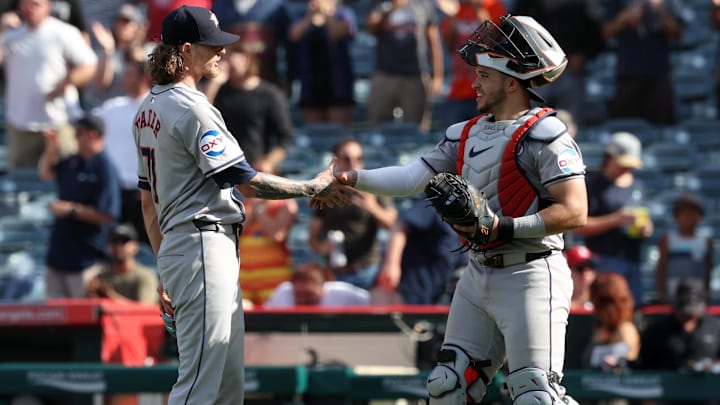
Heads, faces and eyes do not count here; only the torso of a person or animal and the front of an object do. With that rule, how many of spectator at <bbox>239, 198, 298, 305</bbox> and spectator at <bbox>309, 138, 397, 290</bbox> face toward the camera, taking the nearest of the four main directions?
2

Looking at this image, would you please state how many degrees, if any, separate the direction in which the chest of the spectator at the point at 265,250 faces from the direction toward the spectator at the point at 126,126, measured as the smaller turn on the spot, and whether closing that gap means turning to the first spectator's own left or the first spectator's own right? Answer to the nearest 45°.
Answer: approximately 135° to the first spectator's own right

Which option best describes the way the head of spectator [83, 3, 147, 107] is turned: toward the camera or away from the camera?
toward the camera

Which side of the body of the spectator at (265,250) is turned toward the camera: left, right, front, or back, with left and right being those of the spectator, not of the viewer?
front

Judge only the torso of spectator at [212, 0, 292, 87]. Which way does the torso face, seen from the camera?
toward the camera

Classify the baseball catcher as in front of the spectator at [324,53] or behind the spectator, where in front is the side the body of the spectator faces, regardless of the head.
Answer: in front

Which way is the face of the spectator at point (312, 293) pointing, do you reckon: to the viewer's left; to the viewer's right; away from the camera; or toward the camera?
toward the camera

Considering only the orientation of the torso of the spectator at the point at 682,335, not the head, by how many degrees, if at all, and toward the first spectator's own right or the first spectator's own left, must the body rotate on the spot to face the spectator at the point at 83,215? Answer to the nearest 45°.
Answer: approximately 90° to the first spectator's own right

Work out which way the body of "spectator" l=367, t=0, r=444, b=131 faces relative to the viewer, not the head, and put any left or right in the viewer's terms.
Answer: facing the viewer

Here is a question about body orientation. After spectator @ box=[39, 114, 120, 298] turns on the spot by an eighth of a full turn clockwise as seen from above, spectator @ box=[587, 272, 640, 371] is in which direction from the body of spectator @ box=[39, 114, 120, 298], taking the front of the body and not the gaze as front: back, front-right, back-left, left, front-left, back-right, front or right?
back-left

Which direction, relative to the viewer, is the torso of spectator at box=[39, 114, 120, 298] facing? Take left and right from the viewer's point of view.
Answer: facing the viewer and to the left of the viewer
